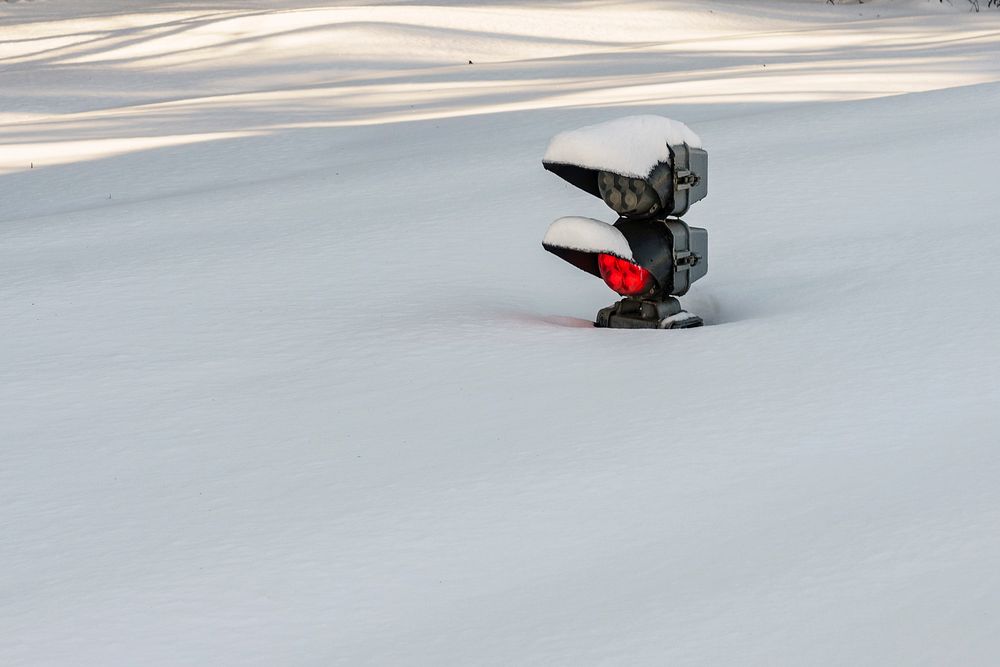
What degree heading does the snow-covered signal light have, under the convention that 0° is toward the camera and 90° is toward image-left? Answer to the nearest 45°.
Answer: approximately 45°
